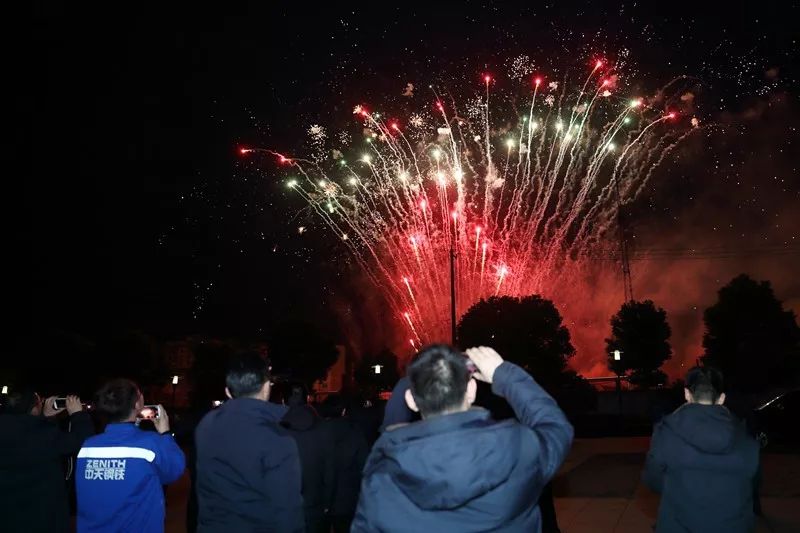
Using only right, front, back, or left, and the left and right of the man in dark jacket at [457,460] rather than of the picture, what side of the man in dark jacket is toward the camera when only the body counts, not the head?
back

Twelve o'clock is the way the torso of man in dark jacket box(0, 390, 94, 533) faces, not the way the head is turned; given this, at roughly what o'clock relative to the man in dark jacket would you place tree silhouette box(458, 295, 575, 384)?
The tree silhouette is roughly at 12 o'clock from the man in dark jacket.

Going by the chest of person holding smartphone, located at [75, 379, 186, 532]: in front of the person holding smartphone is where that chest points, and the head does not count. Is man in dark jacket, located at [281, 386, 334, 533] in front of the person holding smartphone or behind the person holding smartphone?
in front

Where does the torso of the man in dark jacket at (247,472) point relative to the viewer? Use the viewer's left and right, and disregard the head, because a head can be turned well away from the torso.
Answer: facing away from the viewer and to the right of the viewer

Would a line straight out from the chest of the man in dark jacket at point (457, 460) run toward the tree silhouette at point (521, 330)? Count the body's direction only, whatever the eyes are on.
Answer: yes

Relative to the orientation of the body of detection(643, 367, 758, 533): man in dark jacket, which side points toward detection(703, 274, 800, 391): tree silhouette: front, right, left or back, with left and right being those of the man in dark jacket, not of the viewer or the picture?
front

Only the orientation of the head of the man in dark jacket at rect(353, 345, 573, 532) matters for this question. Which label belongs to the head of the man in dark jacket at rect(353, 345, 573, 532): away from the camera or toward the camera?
away from the camera

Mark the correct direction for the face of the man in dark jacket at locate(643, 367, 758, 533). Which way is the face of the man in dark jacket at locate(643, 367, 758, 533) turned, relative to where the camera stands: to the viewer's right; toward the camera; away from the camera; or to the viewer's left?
away from the camera

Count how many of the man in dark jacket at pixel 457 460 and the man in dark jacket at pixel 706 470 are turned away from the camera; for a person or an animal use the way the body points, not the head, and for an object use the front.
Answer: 2

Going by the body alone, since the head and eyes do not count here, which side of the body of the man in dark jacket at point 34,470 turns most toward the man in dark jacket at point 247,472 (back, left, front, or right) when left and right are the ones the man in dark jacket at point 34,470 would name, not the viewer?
right

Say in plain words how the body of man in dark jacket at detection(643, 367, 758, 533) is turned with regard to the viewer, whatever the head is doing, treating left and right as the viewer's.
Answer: facing away from the viewer

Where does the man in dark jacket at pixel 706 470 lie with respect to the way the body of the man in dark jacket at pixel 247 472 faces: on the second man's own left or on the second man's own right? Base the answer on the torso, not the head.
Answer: on the second man's own right

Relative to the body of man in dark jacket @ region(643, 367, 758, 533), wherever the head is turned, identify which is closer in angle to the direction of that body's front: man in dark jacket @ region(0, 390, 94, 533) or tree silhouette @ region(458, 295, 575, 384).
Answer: the tree silhouette

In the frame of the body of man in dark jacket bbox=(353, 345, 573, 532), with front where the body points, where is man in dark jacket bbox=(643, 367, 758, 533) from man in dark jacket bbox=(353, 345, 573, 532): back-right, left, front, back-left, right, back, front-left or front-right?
front-right

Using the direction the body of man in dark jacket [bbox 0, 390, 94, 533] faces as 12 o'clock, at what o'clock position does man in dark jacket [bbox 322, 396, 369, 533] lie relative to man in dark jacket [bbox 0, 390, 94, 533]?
man in dark jacket [bbox 322, 396, 369, 533] is roughly at 2 o'clock from man in dark jacket [bbox 0, 390, 94, 533].
